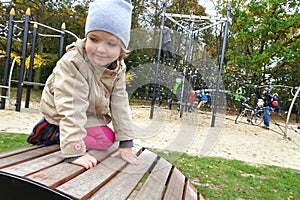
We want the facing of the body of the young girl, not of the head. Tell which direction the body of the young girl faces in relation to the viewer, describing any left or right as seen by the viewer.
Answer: facing the viewer and to the right of the viewer

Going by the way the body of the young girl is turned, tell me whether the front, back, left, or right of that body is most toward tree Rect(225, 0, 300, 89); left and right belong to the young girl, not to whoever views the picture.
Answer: left
